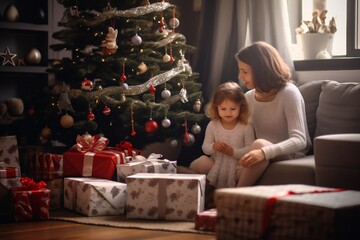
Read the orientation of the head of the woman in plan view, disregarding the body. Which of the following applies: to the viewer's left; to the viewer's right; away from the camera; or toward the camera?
to the viewer's left

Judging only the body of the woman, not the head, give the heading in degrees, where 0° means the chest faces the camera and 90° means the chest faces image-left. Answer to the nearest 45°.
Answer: approximately 45°

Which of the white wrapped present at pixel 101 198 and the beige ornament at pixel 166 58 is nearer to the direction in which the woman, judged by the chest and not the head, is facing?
the white wrapped present

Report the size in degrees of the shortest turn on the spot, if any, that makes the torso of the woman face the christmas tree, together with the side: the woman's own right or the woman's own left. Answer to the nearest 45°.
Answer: approximately 90° to the woman's own right

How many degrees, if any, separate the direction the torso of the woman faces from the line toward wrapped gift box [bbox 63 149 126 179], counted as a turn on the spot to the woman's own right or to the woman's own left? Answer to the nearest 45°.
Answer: approximately 45° to the woman's own right

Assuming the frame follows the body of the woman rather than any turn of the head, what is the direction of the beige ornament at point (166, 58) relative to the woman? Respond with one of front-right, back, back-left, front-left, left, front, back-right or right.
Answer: right

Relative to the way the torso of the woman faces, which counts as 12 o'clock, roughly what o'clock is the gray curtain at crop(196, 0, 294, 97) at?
The gray curtain is roughly at 4 o'clock from the woman.

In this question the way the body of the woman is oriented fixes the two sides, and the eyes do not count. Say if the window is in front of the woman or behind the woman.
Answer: behind
